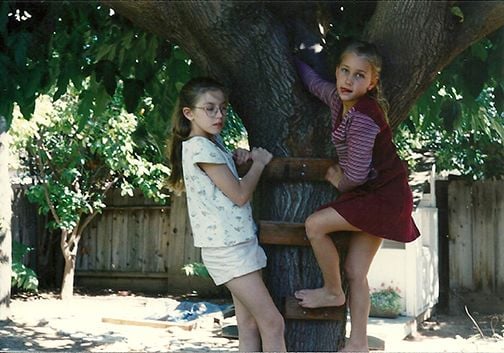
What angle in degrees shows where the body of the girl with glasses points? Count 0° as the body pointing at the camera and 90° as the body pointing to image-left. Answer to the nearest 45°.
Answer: approximately 270°

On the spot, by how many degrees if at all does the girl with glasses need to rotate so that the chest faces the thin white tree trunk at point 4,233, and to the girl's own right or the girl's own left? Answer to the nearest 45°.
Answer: approximately 135° to the girl's own left

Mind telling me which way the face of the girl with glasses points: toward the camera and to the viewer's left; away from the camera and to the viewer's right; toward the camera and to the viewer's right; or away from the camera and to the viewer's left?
toward the camera and to the viewer's right

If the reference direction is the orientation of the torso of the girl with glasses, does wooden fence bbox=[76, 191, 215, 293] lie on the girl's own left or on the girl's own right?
on the girl's own left

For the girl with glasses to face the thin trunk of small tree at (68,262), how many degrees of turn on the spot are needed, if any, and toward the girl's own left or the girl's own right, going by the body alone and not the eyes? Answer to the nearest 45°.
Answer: approximately 90° to the girl's own left

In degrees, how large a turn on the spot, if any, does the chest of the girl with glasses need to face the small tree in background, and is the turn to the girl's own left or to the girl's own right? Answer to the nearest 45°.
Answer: approximately 90° to the girl's own left
